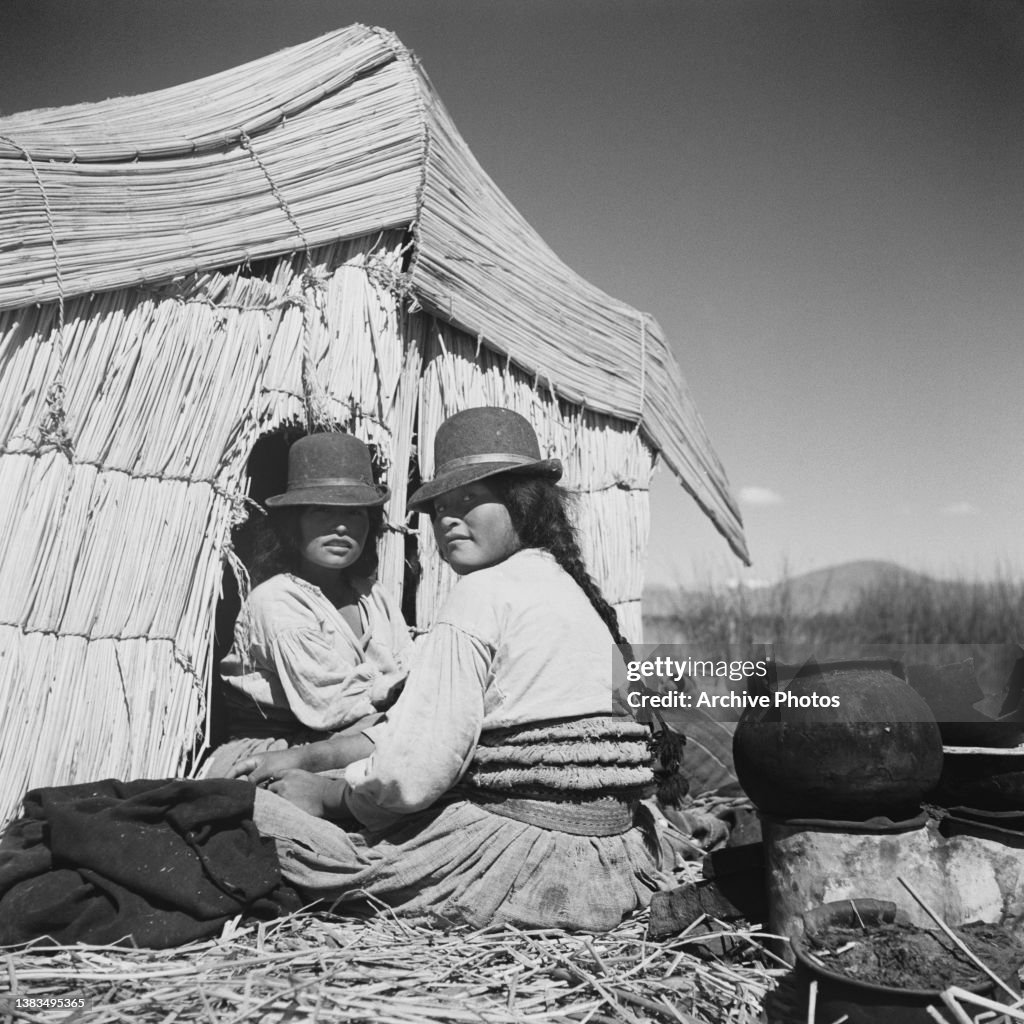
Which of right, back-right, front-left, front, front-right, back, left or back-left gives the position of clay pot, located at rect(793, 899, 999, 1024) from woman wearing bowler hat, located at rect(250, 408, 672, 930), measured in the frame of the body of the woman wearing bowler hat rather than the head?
back

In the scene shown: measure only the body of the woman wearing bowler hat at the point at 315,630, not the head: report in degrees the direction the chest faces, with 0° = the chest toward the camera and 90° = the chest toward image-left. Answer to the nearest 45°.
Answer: approximately 315°

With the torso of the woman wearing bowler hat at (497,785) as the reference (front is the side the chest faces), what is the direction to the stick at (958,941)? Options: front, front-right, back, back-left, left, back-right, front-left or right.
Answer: back

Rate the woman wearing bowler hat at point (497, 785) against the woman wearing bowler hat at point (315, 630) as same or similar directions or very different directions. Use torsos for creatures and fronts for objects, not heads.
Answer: very different directions

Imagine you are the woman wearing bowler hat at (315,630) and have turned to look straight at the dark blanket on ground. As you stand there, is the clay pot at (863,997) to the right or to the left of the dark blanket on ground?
left

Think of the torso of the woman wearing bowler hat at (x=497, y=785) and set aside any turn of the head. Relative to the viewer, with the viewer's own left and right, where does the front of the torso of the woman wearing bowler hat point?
facing away from the viewer and to the left of the viewer

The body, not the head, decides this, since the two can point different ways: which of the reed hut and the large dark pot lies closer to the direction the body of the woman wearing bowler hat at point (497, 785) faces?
the reed hut

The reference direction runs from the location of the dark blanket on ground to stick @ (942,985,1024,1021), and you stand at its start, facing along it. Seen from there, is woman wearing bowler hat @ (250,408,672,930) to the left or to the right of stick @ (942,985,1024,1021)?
left

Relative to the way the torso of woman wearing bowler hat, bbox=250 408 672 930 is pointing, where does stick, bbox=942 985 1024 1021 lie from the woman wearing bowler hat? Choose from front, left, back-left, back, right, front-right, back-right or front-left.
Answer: back

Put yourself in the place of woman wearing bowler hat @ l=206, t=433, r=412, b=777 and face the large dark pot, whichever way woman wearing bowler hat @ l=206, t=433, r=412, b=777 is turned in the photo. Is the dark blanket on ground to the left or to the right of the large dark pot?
right

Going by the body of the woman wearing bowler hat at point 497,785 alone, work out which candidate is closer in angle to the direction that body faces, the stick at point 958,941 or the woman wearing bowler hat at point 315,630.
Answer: the woman wearing bowler hat
